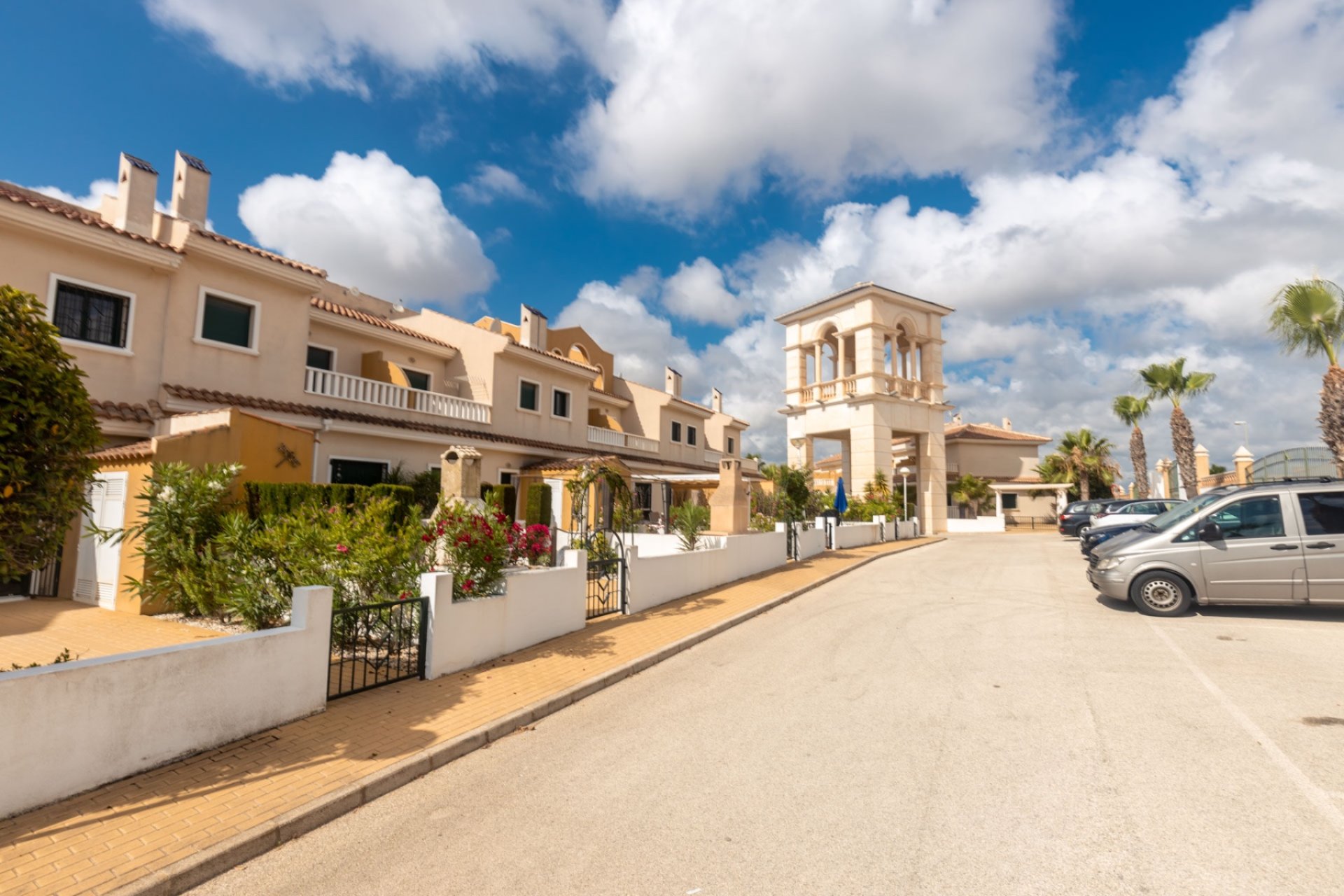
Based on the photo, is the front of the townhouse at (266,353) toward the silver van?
yes

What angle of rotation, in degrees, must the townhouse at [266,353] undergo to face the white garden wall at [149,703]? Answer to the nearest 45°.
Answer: approximately 45° to its right

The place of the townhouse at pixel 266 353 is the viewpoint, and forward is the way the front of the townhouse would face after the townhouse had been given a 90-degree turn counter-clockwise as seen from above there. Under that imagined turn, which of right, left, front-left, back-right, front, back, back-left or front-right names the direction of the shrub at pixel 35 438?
back-right

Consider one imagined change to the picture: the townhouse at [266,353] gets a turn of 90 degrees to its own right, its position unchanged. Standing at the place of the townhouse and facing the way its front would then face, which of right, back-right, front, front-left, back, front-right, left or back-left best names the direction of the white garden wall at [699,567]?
left

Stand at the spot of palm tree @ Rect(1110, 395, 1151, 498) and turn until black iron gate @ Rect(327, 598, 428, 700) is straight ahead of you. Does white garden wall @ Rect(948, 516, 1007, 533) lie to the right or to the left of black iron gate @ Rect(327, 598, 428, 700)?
right

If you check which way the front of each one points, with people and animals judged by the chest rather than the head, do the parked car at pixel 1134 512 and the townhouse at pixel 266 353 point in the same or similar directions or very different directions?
very different directions

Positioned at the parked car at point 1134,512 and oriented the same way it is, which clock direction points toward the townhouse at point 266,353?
The townhouse is roughly at 12 o'clock from the parked car.

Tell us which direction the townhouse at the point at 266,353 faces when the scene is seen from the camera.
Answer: facing the viewer and to the right of the viewer

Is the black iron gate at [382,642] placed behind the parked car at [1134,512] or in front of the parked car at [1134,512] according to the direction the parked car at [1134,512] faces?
in front

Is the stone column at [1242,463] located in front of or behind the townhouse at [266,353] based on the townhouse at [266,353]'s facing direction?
in front

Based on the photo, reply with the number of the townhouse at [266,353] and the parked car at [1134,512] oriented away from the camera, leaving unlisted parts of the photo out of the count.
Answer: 0

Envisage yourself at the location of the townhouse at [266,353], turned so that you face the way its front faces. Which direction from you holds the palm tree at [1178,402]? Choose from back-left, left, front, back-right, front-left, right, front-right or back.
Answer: front-left

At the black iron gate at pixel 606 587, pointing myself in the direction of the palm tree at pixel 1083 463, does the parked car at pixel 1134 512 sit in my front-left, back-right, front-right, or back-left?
front-right

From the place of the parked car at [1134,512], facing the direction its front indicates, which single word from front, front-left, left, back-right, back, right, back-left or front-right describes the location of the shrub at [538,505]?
front

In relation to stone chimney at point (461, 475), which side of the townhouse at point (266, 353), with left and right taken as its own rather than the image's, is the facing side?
front
